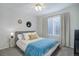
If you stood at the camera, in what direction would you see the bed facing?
facing the viewer and to the right of the viewer
